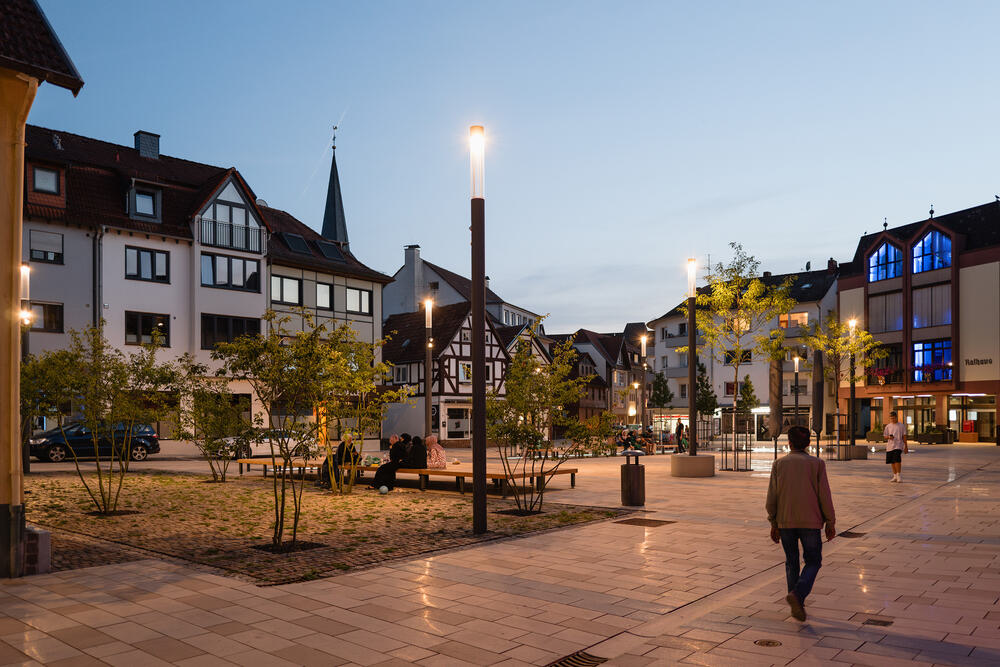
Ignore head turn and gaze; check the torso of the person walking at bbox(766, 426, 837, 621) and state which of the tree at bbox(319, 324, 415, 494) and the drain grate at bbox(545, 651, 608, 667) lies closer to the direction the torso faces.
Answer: the tree

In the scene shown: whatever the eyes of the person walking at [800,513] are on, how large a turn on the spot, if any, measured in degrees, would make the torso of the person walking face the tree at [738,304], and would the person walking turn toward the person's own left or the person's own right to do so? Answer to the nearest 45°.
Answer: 0° — they already face it

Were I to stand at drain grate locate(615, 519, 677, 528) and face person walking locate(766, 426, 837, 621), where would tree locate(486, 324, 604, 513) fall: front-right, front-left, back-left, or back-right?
back-right

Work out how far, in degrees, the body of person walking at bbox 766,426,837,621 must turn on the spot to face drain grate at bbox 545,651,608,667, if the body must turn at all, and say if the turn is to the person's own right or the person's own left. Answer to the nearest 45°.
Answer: approximately 135° to the person's own left

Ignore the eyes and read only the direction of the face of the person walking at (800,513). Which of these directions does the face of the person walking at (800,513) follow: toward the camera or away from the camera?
away from the camera

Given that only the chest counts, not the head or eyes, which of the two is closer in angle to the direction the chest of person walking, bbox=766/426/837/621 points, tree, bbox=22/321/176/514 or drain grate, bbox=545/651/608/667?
the tree

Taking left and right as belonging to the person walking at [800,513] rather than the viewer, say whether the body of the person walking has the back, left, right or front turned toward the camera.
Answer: back
